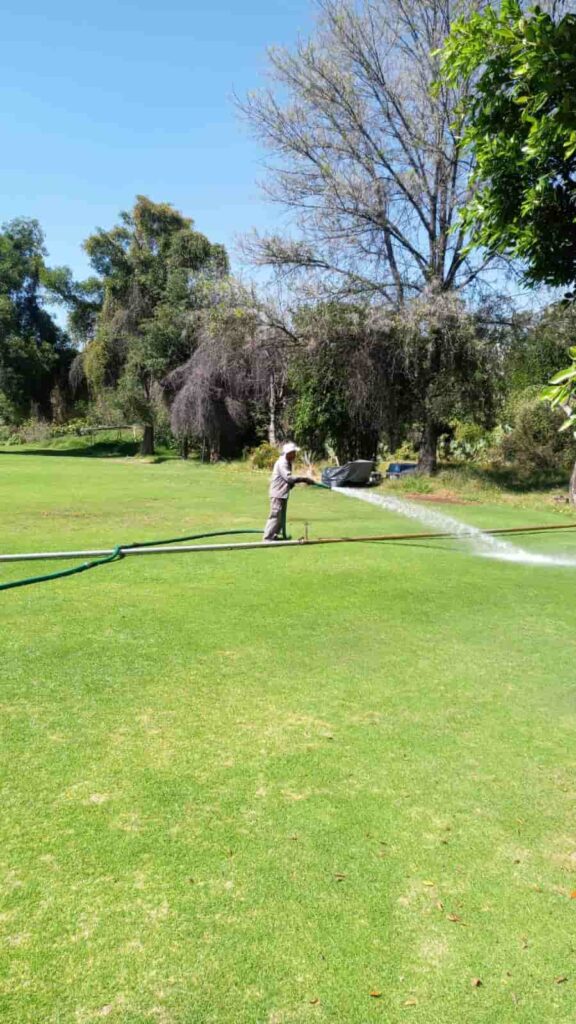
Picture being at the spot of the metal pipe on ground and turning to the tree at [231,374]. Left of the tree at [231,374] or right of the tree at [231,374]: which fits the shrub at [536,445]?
right

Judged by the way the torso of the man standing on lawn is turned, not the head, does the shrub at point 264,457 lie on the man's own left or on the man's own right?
on the man's own left

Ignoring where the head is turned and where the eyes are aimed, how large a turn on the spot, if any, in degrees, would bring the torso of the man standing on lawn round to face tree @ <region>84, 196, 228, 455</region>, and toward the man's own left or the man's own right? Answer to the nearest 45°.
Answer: approximately 90° to the man's own left

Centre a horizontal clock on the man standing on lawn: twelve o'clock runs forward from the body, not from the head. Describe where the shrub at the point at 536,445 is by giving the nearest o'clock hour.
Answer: The shrub is roughly at 10 o'clock from the man standing on lawn.

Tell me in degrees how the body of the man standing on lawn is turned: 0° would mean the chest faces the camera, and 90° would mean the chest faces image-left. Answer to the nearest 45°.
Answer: approximately 270°

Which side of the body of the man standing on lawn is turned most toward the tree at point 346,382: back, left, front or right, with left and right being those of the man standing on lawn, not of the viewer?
left

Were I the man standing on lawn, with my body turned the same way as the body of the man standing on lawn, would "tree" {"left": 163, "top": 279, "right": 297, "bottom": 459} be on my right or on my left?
on my left

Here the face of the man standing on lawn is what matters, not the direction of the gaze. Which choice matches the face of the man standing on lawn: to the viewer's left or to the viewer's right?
to the viewer's right

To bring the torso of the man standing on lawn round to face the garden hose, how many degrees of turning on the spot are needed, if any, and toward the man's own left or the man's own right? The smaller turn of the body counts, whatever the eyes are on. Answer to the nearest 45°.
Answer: approximately 135° to the man's own right

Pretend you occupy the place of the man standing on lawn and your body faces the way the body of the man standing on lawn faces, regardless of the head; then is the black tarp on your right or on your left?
on your left
